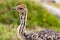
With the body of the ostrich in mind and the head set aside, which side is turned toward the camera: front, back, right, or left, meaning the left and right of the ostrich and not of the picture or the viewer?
left
